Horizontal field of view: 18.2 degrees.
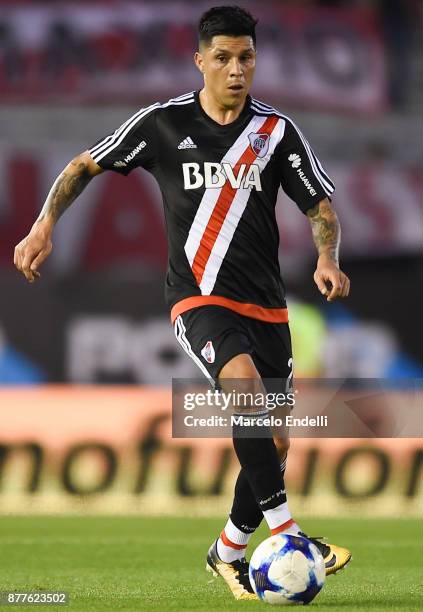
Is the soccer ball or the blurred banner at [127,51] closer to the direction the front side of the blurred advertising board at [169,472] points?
the soccer ball

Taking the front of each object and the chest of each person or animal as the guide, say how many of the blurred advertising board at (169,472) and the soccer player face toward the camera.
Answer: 2

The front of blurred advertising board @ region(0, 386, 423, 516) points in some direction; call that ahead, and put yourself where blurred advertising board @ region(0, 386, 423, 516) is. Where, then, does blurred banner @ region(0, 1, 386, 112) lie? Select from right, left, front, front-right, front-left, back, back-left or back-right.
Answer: back

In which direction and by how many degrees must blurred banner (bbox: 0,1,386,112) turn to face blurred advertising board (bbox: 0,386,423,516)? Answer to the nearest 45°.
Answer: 0° — it already faces it

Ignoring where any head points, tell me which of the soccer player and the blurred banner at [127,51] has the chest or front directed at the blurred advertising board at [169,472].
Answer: the blurred banner at [127,51]

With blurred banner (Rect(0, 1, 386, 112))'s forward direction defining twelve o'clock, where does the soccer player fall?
The soccer player is roughly at 12 o'clock from the blurred banner.

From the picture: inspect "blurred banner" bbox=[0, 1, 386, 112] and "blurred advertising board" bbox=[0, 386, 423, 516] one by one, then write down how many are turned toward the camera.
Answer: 2

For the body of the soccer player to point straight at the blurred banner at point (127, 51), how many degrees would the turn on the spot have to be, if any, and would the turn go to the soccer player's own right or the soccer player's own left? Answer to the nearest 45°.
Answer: approximately 180°

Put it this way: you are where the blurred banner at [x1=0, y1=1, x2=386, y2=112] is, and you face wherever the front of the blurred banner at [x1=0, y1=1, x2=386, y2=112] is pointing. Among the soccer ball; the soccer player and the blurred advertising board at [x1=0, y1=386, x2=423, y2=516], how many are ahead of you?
3

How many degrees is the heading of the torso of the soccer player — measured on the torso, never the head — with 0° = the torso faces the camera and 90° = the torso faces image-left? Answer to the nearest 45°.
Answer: approximately 0°

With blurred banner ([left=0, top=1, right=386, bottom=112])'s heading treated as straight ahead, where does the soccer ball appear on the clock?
The soccer ball is roughly at 12 o'clock from the blurred banner.
